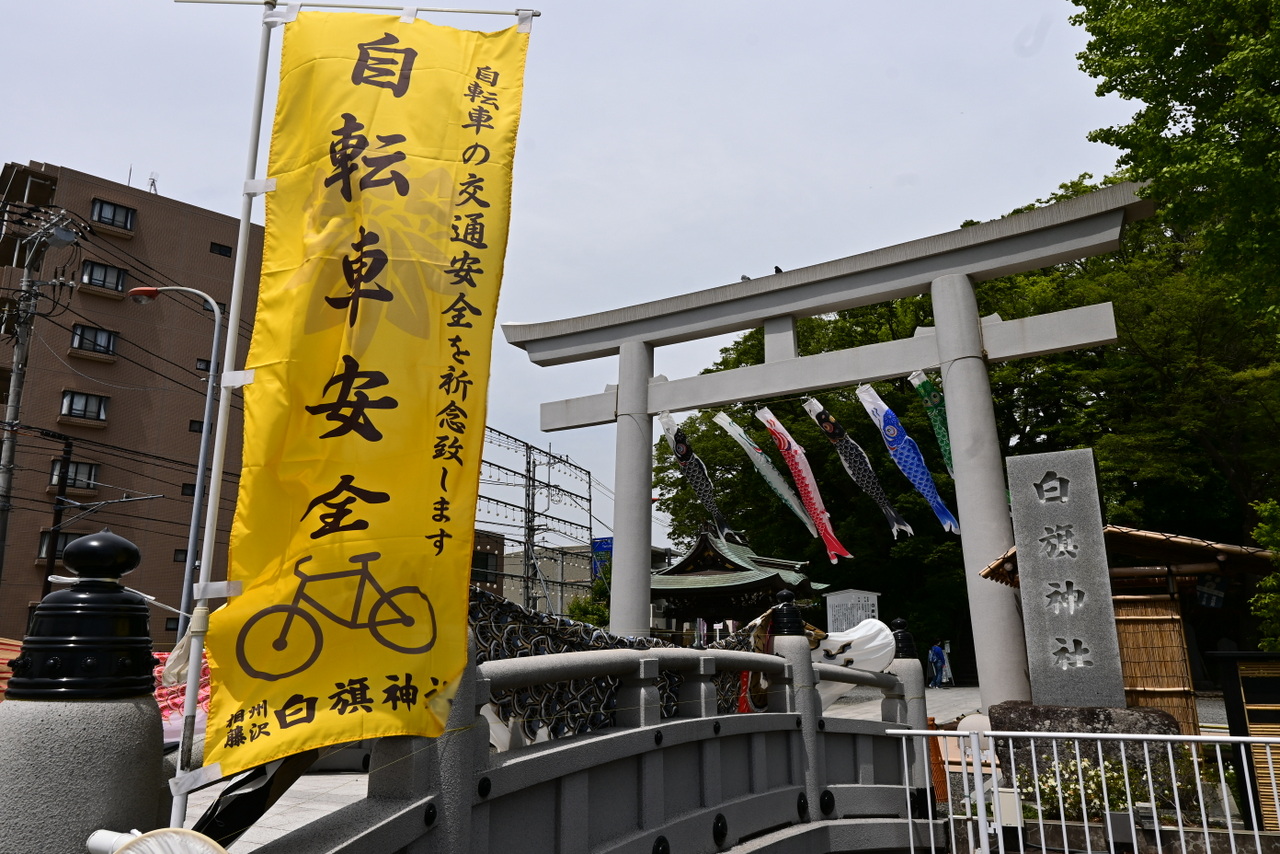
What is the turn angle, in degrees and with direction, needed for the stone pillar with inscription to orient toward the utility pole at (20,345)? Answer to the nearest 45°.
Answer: approximately 90° to its right

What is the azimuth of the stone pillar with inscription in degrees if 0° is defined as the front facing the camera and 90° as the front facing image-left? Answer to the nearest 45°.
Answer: approximately 0°

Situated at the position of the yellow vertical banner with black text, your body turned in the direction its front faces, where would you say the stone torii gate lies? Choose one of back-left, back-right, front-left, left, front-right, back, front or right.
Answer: back-left

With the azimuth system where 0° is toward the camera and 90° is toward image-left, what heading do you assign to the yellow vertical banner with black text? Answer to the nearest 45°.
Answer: approximately 0°

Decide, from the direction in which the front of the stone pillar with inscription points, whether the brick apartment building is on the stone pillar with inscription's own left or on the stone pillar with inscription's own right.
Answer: on the stone pillar with inscription's own right

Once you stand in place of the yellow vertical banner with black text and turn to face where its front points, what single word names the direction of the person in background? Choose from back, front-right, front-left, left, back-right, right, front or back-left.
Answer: back-left

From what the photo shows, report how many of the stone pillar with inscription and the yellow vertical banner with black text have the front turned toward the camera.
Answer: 2

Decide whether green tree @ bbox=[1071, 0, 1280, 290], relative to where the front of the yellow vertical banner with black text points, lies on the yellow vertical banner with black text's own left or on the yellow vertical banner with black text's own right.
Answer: on the yellow vertical banner with black text's own left

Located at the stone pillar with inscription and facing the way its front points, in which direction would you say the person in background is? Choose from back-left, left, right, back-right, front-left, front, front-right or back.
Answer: back

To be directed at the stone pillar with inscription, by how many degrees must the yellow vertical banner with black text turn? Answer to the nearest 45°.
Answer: approximately 135° to its left

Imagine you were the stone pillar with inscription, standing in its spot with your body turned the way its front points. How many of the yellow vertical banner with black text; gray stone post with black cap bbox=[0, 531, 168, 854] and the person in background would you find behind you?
1
